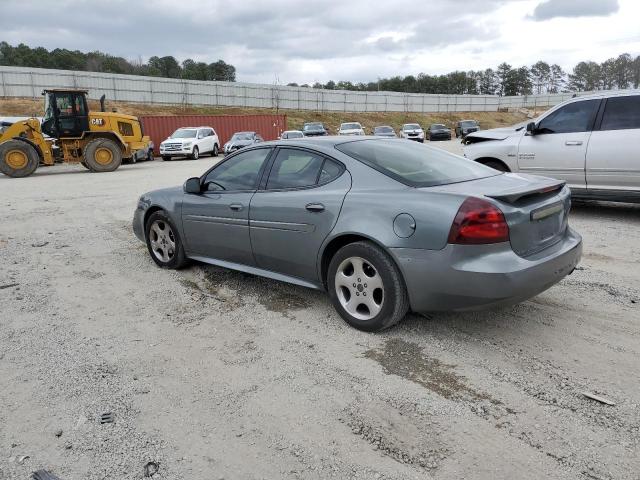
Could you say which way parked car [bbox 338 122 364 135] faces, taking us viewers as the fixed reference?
facing the viewer

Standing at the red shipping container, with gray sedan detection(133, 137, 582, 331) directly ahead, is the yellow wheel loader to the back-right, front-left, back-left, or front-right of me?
front-right

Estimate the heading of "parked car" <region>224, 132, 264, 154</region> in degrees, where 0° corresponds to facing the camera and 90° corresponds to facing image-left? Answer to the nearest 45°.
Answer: approximately 45°

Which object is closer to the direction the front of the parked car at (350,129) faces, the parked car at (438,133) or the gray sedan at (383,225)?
the gray sedan

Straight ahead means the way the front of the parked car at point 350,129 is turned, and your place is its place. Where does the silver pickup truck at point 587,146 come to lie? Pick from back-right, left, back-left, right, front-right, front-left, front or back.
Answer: front

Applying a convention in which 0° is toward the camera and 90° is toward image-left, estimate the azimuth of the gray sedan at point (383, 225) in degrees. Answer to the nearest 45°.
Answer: approximately 135°

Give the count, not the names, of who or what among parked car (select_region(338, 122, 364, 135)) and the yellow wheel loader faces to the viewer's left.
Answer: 1

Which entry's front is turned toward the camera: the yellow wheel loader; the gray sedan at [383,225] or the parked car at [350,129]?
the parked car

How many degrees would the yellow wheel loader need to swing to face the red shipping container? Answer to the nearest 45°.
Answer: approximately 135° to its right

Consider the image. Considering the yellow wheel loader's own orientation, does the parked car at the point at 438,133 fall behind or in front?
behind

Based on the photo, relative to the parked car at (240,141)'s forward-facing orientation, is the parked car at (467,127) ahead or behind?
behind

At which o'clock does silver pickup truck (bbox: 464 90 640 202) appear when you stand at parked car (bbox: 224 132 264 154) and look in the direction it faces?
The silver pickup truck is roughly at 10 o'clock from the parked car.

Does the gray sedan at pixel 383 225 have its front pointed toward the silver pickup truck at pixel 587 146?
no

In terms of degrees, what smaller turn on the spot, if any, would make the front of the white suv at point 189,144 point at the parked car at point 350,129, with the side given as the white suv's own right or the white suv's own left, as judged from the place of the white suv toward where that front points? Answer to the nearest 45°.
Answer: approximately 180°

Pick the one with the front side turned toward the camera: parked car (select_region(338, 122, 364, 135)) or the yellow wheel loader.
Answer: the parked car

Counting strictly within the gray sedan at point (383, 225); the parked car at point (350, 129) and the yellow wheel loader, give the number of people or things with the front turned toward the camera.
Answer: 1
